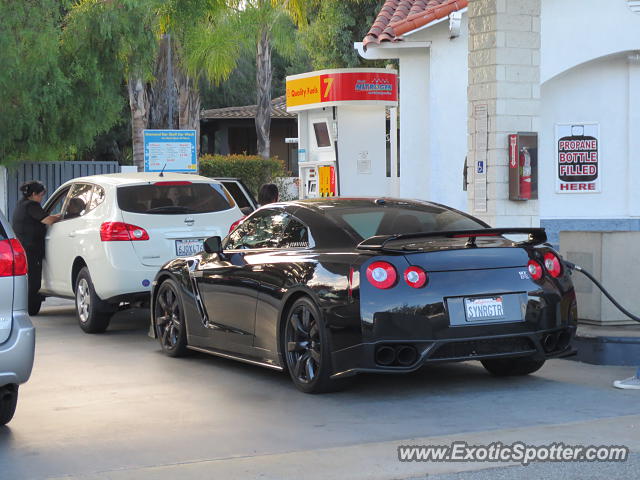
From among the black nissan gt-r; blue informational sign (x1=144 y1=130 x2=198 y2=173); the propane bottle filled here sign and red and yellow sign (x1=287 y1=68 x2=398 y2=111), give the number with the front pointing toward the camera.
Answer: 3

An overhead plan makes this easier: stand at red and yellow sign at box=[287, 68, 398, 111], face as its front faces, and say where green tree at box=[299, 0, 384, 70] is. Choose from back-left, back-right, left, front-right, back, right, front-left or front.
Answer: back

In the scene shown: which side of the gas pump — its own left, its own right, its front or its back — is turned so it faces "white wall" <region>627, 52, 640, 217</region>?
left

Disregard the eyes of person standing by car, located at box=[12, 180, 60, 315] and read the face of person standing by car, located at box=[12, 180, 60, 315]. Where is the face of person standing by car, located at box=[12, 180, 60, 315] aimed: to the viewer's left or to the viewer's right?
to the viewer's right

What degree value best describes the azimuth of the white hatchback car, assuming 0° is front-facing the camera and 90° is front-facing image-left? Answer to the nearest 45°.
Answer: approximately 135°

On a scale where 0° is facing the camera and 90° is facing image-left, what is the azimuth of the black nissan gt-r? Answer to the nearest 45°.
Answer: approximately 135°

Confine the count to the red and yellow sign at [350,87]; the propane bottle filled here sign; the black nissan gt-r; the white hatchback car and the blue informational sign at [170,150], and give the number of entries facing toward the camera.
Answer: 3

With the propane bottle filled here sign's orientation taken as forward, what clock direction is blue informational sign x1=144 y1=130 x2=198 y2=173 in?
The blue informational sign is roughly at 3 o'clock from the propane bottle filled here sign.

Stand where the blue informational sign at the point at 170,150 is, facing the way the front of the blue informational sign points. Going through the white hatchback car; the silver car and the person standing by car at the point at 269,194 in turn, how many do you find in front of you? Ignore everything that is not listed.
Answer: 3
